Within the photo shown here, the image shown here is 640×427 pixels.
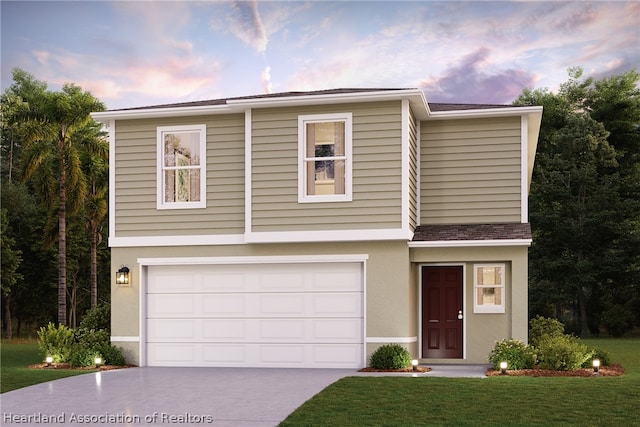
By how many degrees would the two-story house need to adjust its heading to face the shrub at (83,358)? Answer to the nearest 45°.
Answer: approximately 90° to its right

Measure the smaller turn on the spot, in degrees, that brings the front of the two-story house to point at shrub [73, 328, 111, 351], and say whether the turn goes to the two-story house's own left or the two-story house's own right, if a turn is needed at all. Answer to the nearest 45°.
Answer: approximately 90° to the two-story house's own right

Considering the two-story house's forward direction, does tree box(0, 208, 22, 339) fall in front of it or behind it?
behind

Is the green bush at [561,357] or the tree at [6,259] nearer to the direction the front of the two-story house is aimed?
the green bush

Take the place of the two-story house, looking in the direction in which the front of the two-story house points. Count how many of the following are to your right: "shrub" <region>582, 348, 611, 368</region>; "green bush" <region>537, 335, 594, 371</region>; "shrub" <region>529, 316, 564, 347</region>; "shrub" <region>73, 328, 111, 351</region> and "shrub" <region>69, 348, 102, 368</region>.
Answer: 2

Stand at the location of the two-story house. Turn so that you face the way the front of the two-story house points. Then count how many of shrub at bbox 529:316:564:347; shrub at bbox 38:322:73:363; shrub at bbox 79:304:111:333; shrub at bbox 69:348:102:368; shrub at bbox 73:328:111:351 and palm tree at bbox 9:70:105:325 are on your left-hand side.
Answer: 1

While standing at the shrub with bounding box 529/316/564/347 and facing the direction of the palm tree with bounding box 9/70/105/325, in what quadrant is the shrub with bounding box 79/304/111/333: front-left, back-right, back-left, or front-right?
front-left

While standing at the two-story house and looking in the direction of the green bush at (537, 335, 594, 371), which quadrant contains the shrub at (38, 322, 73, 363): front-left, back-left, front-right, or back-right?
back-right

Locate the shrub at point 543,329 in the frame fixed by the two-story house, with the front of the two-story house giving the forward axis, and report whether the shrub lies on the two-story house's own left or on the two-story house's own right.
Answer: on the two-story house's own left

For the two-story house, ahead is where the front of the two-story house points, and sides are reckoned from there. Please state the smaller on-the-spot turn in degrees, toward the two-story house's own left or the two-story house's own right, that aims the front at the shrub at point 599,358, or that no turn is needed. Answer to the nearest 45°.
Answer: approximately 90° to the two-story house's own left

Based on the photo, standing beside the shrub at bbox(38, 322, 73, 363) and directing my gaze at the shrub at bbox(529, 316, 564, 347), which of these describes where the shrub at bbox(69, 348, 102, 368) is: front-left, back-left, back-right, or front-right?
front-right

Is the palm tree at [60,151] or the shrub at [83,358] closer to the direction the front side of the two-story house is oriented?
the shrub

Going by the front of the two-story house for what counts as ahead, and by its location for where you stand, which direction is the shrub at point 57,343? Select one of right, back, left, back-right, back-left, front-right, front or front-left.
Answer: right

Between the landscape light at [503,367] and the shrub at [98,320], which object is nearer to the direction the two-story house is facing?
the landscape light

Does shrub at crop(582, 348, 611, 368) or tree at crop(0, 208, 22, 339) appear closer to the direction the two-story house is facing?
the shrub

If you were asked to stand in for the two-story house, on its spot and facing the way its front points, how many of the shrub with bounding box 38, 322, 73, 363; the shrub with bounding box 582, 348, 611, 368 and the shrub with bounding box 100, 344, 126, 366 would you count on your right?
2

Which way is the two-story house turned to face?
toward the camera

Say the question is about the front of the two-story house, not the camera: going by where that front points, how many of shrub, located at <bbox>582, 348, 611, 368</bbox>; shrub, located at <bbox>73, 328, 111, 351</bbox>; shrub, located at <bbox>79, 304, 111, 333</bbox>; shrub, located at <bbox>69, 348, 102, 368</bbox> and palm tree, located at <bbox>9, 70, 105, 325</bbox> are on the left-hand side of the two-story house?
1
